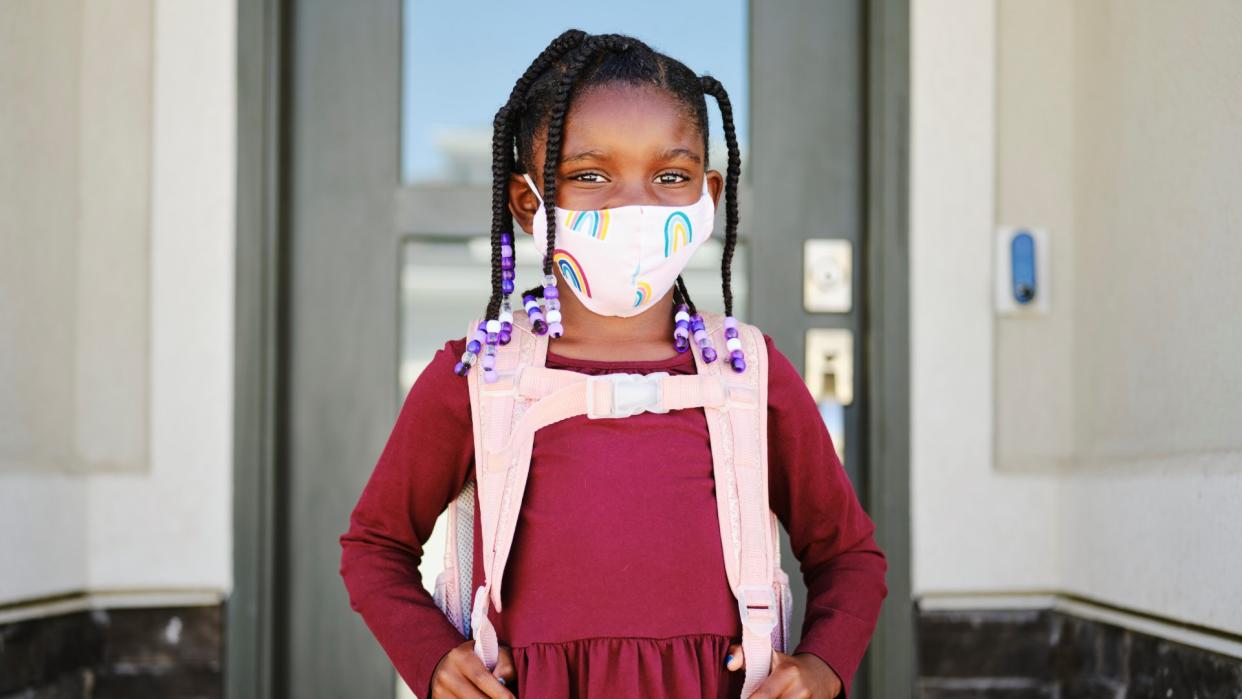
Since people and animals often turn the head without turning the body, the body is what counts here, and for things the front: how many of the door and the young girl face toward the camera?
2

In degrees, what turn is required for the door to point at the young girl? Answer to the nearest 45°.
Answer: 0° — it already faces them

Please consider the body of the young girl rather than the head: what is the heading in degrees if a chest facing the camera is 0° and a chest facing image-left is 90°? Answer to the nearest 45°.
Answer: approximately 0°

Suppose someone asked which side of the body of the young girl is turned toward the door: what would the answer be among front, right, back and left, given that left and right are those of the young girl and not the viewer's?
back

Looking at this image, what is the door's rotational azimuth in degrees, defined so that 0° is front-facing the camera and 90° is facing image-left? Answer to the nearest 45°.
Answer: approximately 0°
